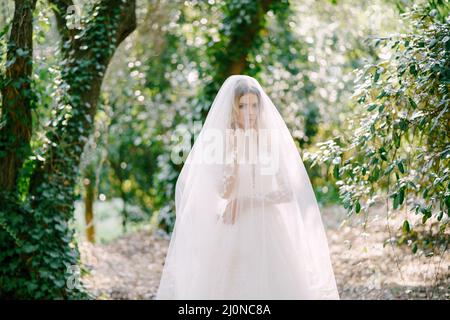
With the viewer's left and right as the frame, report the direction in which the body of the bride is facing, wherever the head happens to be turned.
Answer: facing the viewer

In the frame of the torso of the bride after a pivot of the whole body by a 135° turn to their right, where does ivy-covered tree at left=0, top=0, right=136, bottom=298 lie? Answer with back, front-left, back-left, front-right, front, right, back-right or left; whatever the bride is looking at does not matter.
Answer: front

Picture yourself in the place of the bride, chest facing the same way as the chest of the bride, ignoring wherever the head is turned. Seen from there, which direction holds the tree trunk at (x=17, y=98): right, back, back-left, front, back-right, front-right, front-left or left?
back-right
